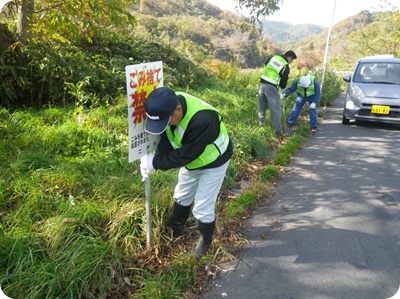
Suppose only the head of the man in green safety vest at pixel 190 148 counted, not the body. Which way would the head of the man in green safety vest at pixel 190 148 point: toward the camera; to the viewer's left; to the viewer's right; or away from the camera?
to the viewer's left

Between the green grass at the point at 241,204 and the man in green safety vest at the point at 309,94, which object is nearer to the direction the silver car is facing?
the green grass

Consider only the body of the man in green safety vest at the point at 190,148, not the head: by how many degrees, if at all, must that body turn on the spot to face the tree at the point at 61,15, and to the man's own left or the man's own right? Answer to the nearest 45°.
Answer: approximately 90° to the man's own right

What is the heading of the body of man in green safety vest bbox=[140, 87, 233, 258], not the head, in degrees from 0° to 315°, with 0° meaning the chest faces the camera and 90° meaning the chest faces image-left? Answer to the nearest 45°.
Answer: approximately 45°

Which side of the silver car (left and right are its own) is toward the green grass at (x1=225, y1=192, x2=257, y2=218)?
front

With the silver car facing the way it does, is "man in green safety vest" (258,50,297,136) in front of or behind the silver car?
in front

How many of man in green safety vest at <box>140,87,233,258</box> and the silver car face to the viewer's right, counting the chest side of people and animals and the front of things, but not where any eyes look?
0

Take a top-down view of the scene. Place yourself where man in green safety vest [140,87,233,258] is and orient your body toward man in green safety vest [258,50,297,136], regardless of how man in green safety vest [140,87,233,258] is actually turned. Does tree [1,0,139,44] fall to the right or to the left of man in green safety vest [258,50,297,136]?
left

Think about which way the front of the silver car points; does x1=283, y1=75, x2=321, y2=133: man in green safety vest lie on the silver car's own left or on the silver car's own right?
on the silver car's own right

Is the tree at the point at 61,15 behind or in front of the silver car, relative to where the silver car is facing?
in front
